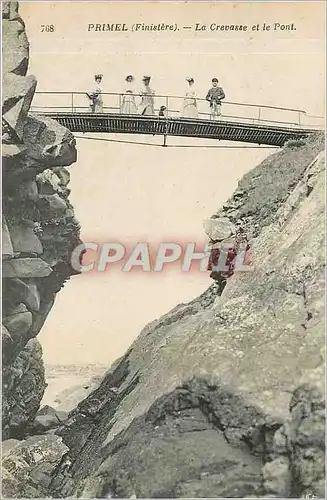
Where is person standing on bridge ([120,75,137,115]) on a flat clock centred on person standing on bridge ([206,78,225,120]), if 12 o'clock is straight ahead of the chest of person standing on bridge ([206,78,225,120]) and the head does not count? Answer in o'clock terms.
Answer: person standing on bridge ([120,75,137,115]) is roughly at 3 o'clock from person standing on bridge ([206,78,225,120]).

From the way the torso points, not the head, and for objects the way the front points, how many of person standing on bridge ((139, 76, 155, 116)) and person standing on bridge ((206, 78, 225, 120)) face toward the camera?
2

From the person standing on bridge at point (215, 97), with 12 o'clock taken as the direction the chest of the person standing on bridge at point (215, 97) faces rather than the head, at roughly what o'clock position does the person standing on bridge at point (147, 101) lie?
the person standing on bridge at point (147, 101) is roughly at 3 o'clock from the person standing on bridge at point (215, 97).

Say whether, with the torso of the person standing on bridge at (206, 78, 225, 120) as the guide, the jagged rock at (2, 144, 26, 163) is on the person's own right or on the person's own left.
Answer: on the person's own right

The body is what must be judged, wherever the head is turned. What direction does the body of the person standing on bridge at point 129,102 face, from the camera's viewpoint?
toward the camera

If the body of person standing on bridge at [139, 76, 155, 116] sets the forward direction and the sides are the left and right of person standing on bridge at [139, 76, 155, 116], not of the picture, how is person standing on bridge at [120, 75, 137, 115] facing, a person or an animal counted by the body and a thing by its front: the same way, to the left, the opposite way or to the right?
the same way

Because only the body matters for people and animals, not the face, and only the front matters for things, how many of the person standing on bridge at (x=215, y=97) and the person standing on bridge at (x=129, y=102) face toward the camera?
2

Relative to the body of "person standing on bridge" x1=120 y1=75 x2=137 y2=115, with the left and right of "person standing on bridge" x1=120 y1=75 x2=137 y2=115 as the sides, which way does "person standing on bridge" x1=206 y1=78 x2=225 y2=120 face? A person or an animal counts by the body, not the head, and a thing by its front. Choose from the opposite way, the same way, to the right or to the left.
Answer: the same way

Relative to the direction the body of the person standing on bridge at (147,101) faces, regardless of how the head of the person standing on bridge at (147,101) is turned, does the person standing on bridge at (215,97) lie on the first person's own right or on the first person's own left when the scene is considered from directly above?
on the first person's own left

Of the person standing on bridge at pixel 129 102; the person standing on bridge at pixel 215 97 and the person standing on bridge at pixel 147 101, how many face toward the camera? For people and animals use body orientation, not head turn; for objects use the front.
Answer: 3

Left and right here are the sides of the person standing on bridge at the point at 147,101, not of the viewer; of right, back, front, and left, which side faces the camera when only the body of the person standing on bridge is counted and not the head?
front
